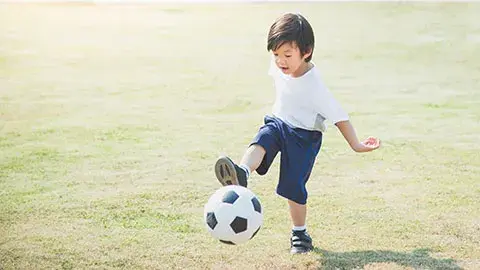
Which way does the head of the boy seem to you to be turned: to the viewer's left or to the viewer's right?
to the viewer's left

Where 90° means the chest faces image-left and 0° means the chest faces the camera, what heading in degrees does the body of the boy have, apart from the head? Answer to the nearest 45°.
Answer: approximately 45°

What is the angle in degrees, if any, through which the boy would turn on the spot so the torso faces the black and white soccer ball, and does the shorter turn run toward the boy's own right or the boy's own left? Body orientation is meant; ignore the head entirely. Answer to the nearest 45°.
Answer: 0° — they already face it
